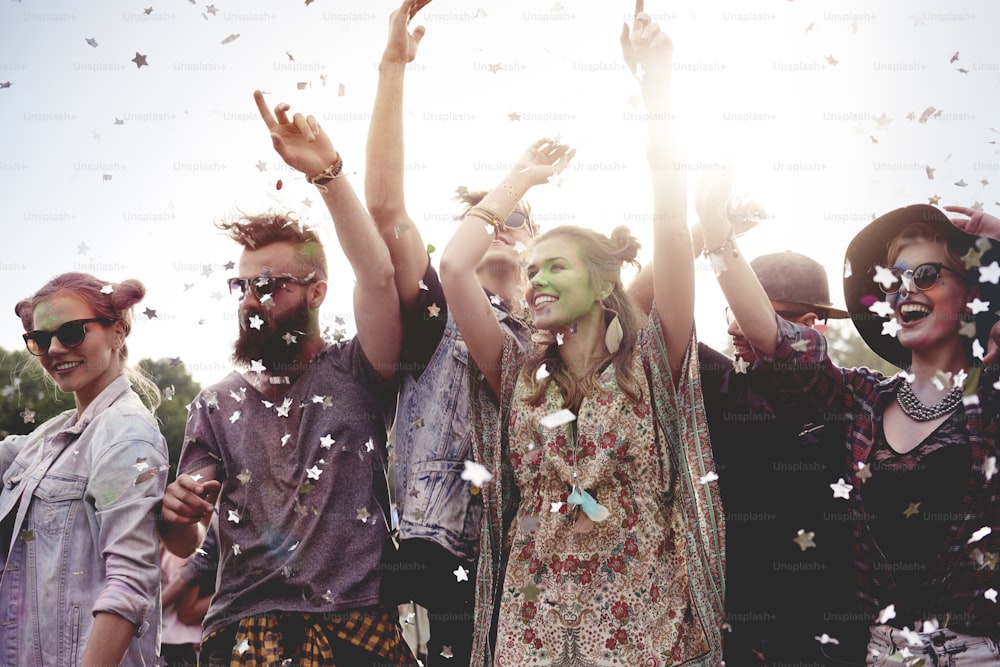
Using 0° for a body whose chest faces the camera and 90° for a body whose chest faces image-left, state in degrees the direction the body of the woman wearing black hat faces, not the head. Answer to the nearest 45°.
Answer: approximately 45°
